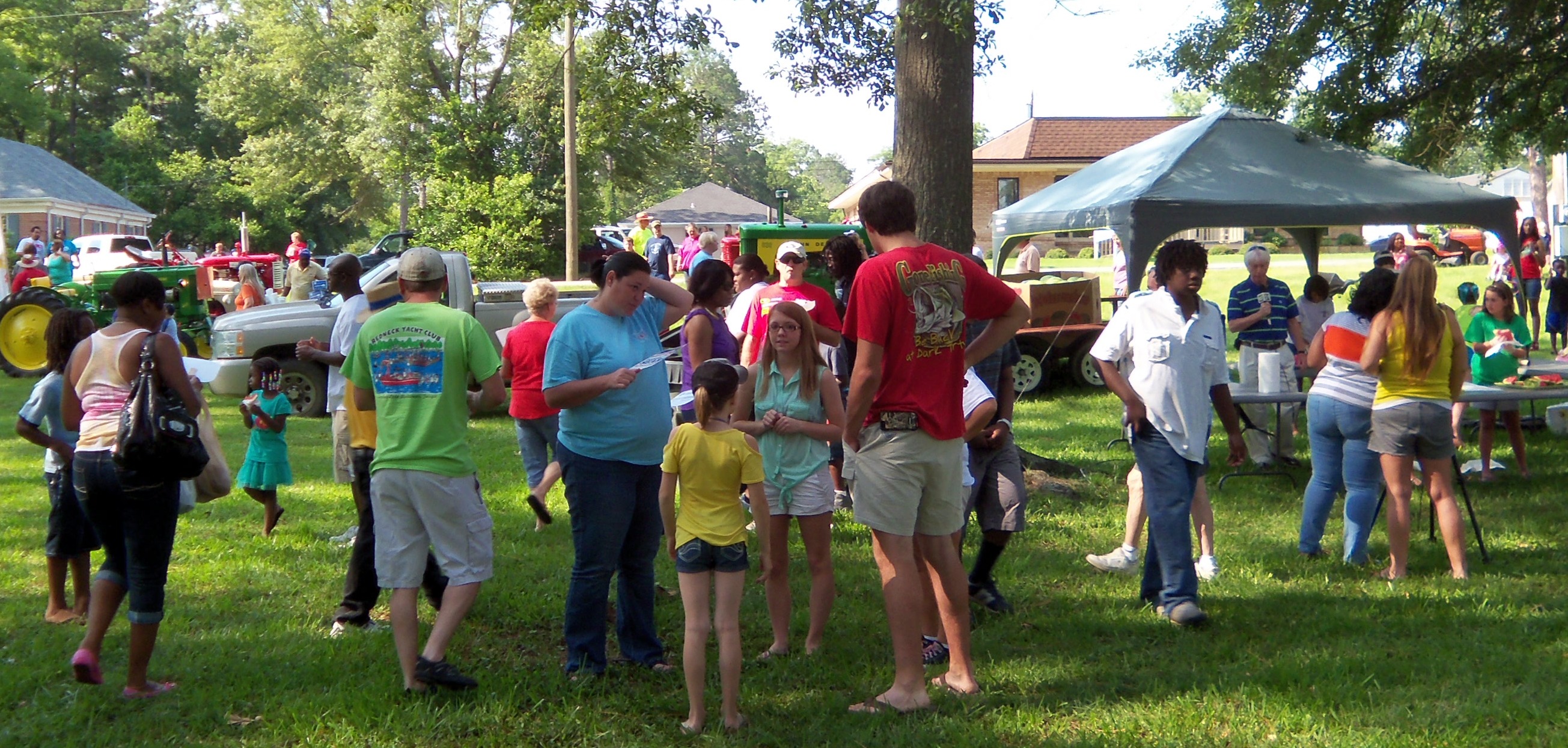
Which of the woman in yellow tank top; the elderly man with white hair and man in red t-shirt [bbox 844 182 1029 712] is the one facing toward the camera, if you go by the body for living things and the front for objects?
the elderly man with white hair

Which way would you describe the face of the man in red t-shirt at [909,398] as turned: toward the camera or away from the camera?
away from the camera

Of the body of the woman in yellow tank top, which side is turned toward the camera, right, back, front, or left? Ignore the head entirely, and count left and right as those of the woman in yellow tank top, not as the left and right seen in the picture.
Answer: back

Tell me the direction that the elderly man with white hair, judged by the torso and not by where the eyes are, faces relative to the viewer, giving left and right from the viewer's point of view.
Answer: facing the viewer

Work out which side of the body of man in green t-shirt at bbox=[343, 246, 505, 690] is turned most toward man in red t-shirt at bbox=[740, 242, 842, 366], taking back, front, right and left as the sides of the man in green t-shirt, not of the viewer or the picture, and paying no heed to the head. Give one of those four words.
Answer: front

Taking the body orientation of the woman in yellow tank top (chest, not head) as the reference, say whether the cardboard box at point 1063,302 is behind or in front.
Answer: in front

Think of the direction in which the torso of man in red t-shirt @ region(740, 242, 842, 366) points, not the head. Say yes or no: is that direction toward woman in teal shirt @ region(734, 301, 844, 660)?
yes

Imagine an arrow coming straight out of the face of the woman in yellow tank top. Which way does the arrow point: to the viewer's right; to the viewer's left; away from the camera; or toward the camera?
away from the camera

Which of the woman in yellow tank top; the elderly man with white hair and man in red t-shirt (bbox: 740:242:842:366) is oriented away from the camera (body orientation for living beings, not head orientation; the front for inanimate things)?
the woman in yellow tank top

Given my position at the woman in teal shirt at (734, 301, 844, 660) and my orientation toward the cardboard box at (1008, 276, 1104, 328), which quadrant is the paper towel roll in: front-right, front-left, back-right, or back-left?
front-right

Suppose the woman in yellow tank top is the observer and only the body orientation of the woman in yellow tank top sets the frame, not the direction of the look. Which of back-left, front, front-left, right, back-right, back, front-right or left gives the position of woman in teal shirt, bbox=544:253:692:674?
back-left

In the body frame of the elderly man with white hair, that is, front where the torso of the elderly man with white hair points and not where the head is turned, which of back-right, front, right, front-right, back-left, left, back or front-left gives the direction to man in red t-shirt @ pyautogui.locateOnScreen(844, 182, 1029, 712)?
front

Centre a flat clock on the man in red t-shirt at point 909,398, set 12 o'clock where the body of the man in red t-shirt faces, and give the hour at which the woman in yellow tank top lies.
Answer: The woman in yellow tank top is roughly at 3 o'clock from the man in red t-shirt.

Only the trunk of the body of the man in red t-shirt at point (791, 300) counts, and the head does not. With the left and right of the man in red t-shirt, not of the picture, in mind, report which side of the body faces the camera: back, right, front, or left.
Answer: front
